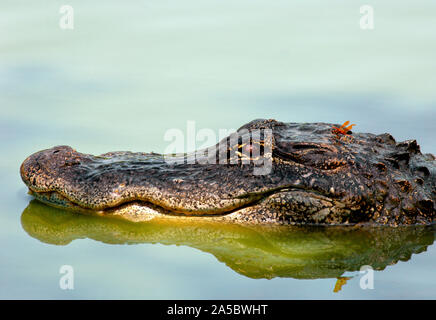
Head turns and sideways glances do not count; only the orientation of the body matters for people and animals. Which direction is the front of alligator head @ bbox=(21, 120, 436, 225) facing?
to the viewer's left
